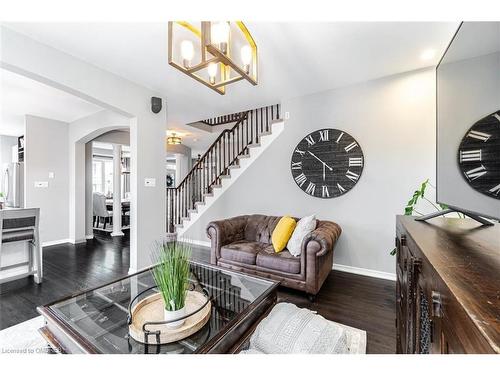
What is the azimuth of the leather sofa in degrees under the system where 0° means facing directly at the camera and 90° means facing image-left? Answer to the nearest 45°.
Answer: approximately 45°

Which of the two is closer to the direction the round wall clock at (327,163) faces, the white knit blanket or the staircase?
the white knit blanket

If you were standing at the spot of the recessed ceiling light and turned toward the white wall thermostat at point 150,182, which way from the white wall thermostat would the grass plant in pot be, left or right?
left

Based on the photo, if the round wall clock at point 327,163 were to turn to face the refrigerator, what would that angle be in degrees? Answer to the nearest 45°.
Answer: approximately 90° to its right

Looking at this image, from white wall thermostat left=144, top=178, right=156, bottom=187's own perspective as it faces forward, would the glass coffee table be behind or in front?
in front

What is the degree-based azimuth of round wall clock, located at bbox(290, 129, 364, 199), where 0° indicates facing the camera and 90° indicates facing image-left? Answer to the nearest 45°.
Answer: approximately 0°

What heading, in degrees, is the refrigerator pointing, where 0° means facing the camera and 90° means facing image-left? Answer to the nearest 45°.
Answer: approximately 45°

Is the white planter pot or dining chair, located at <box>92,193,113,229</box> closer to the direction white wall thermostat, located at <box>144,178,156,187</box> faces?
the white planter pot

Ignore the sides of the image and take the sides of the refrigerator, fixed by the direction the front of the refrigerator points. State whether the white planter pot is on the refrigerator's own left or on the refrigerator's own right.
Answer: on the refrigerator's own left

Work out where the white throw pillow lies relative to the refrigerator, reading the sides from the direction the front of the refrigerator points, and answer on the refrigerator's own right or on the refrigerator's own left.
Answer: on the refrigerator's own left

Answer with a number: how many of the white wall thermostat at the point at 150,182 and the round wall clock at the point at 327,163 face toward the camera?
2
